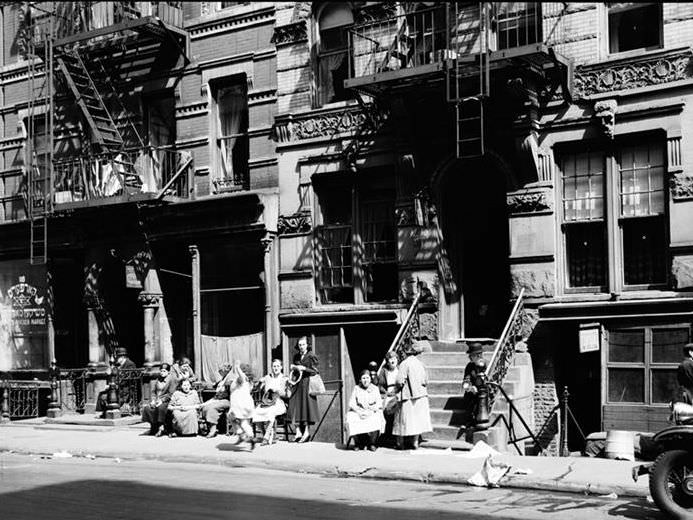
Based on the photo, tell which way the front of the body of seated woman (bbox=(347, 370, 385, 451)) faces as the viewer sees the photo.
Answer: toward the camera

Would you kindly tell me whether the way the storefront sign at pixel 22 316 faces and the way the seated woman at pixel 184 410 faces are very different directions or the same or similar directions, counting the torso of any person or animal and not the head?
same or similar directions

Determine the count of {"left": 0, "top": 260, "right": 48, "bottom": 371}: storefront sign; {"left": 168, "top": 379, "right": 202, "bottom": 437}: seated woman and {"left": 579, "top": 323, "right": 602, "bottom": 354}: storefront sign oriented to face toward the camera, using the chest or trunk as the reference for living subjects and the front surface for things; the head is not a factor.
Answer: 3

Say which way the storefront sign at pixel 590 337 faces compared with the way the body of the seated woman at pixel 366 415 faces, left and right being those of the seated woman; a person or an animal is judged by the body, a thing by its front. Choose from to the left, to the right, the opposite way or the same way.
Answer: the same way

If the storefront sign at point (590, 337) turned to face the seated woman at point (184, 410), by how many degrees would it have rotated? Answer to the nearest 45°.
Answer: approximately 90° to its right

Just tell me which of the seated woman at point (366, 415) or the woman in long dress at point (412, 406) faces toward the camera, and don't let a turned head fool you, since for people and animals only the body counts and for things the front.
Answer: the seated woman

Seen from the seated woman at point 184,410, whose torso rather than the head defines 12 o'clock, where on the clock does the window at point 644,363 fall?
The window is roughly at 10 o'clock from the seated woman.

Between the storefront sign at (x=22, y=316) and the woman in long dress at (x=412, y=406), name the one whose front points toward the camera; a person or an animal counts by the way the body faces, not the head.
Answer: the storefront sign

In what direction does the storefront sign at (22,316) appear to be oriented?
toward the camera

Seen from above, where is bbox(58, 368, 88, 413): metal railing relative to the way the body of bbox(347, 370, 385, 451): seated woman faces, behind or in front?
behind

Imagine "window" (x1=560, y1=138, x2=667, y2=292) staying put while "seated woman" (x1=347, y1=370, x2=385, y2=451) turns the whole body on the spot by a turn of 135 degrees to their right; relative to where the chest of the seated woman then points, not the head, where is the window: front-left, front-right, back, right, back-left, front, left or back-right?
back-right
